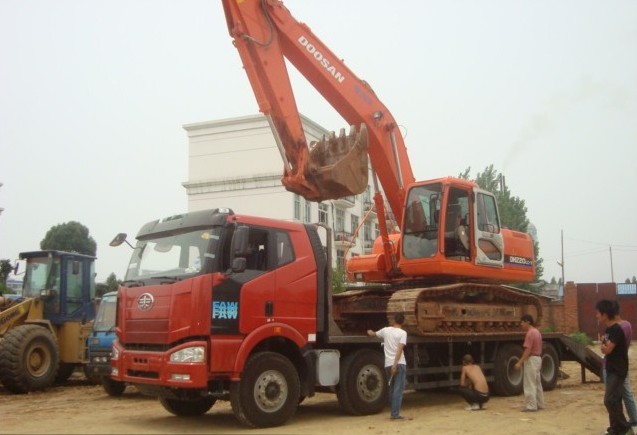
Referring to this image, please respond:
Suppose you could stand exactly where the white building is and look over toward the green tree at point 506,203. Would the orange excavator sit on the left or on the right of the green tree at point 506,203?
right

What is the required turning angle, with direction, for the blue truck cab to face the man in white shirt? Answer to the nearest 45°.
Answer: approximately 90° to its left

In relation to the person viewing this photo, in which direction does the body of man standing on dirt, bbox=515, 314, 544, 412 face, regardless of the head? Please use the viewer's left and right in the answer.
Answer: facing to the left of the viewer

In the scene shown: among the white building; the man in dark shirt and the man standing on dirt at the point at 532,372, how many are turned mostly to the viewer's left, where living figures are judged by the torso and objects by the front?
2

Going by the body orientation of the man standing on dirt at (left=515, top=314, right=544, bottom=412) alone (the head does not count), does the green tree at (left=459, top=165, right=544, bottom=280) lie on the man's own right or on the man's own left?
on the man's own right

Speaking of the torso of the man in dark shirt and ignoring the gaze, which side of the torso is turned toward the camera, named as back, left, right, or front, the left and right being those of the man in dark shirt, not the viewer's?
left

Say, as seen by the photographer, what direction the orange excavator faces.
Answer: facing the viewer and to the left of the viewer

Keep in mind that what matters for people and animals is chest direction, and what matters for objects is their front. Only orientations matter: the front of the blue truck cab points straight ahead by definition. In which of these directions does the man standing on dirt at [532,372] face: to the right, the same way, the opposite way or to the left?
to the right

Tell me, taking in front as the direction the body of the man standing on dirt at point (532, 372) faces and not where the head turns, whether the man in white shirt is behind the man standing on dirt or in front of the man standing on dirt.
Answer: in front

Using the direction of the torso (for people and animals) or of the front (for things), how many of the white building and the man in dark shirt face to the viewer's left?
1

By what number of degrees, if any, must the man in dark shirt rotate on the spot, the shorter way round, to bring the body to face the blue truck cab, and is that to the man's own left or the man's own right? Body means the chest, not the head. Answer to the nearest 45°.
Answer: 0° — they already face it

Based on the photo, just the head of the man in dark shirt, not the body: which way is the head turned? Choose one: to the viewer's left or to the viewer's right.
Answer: to the viewer's left
